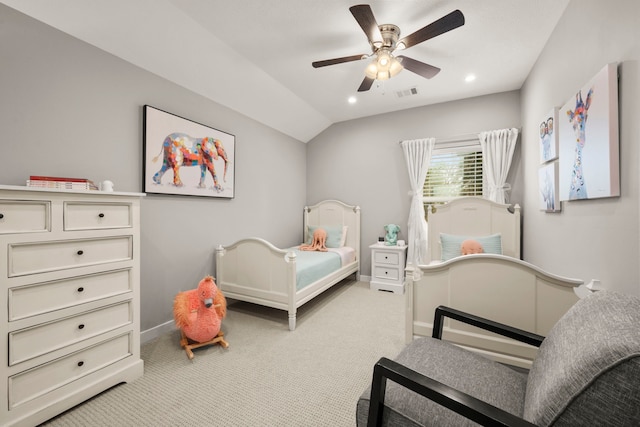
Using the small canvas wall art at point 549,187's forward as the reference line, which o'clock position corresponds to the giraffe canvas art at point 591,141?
The giraffe canvas art is roughly at 10 o'clock from the small canvas wall art.

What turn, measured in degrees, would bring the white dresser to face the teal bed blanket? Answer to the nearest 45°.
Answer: approximately 45° to its left

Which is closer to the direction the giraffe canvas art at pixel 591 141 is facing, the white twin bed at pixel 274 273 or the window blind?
the white twin bed

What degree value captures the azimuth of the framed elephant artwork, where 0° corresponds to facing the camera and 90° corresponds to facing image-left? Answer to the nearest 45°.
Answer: approximately 315°

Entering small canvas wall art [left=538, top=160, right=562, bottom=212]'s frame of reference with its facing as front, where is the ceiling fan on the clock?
The ceiling fan is roughly at 12 o'clock from the small canvas wall art.

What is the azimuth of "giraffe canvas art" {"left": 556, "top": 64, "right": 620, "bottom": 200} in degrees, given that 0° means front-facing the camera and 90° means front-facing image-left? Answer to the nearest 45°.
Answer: approximately 45°

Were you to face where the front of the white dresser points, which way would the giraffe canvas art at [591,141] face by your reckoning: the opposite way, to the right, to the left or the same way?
the opposite way

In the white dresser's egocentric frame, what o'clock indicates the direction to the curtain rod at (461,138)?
The curtain rod is roughly at 11 o'clock from the white dresser.

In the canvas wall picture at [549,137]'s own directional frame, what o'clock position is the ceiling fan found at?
The ceiling fan is roughly at 12 o'clock from the canvas wall picture.

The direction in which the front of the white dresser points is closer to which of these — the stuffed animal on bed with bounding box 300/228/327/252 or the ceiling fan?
the ceiling fan
